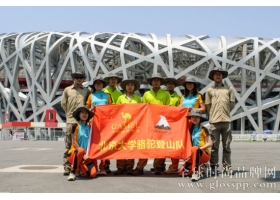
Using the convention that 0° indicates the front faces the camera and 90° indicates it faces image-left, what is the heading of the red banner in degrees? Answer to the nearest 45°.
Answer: approximately 0°

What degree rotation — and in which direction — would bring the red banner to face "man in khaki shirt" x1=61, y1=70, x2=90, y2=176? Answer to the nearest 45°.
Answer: approximately 90° to its right

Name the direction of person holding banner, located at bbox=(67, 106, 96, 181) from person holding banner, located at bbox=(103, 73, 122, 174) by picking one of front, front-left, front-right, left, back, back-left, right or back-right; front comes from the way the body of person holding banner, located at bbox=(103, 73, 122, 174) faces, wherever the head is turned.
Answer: front-right

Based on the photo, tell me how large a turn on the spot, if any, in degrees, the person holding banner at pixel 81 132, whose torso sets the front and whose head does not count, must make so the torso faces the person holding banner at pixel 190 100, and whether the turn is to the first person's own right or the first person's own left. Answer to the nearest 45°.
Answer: approximately 45° to the first person's own left

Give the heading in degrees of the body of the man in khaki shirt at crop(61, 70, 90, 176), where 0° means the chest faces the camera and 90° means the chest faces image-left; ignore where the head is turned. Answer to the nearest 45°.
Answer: approximately 0°
